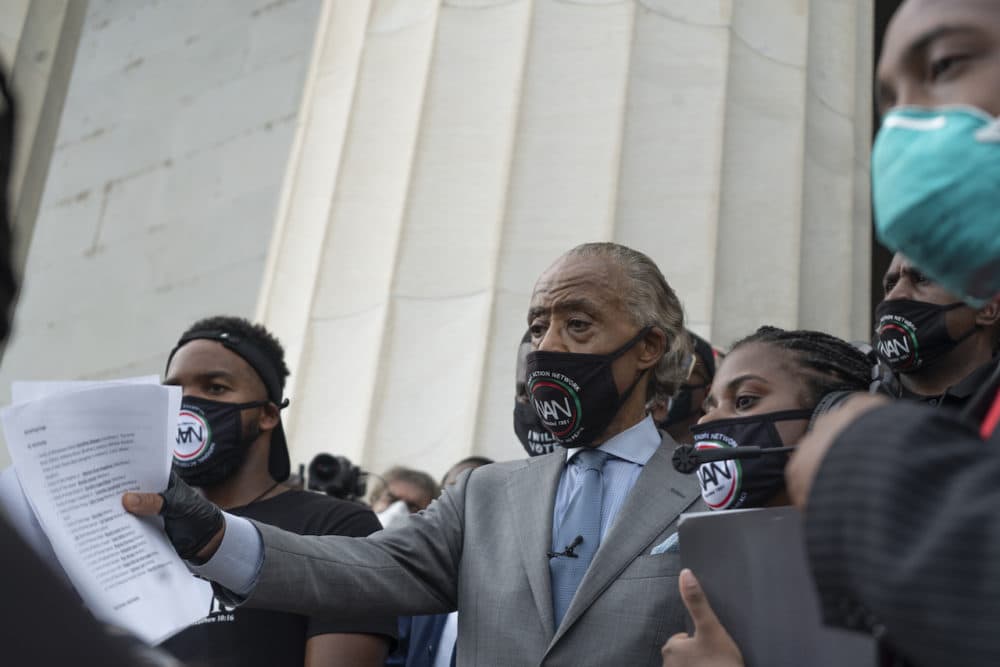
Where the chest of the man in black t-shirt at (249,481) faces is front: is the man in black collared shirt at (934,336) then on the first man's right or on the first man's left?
on the first man's left

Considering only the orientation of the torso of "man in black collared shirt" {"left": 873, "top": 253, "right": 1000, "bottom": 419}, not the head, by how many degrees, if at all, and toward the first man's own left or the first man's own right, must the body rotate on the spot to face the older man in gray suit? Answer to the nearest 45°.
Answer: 0° — they already face them

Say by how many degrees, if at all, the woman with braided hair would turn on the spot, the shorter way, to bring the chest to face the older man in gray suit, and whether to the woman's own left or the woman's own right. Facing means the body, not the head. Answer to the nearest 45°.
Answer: approximately 45° to the woman's own right

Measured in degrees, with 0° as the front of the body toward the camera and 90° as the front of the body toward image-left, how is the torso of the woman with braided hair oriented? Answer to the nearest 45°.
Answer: approximately 45°

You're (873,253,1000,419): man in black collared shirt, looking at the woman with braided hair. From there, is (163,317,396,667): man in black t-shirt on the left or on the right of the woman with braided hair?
right

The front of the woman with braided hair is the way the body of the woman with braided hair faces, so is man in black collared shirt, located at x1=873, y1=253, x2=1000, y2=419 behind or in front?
behind
